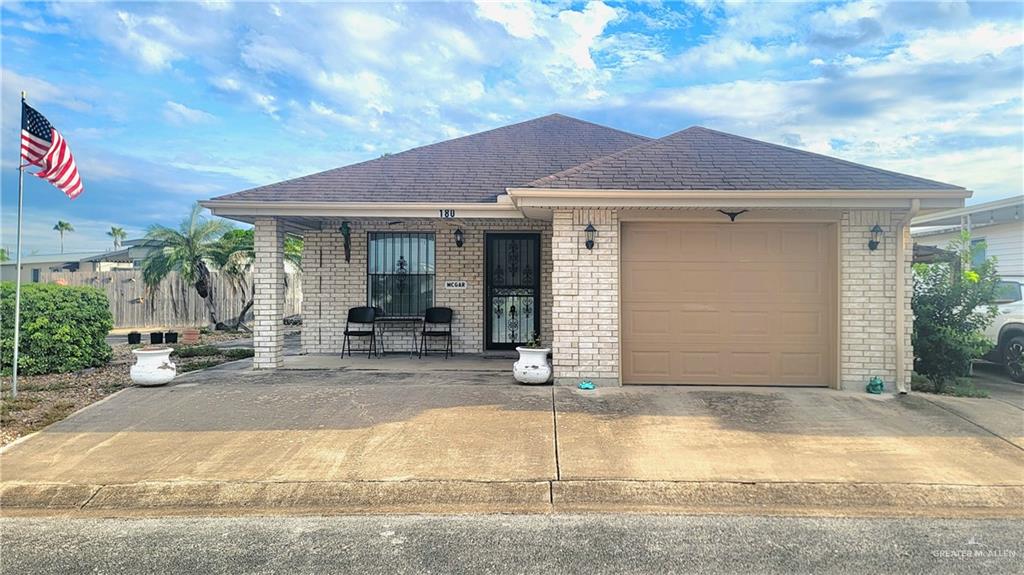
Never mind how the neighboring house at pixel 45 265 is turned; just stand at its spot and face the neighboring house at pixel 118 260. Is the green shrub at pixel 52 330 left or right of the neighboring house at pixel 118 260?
right

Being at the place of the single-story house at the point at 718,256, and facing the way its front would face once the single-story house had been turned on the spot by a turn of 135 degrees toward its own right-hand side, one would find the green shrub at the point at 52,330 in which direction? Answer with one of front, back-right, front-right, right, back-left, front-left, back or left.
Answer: front-left

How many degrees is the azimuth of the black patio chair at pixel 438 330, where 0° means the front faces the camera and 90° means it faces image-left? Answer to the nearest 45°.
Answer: approximately 0°

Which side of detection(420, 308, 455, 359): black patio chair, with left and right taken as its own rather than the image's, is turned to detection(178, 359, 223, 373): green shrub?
right

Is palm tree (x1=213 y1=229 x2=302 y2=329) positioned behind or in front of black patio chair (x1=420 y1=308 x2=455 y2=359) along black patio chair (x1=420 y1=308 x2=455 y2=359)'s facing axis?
behind

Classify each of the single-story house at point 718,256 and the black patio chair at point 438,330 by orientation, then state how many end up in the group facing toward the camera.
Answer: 2

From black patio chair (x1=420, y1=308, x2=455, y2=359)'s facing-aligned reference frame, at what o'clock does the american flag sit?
The american flag is roughly at 2 o'clock from the black patio chair.

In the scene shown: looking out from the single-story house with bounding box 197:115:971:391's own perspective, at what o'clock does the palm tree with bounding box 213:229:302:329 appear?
The palm tree is roughly at 4 o'clock from the single-story house.

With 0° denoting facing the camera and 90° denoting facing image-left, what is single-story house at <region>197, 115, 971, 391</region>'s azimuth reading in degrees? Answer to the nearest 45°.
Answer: approximately 0°

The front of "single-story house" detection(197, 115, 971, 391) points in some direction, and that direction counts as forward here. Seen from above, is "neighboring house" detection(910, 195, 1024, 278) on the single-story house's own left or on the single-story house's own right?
on the single-story house's own left

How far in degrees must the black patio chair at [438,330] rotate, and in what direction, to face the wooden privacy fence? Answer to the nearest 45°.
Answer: approximately 135° to its right

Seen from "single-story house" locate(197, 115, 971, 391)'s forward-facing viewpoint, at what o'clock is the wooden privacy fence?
The wooden privacy fence is roughly at 4 o'clock from the single-story house.

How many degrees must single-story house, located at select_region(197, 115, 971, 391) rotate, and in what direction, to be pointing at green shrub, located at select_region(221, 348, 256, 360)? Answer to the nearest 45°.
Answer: approximately 90° to its right
